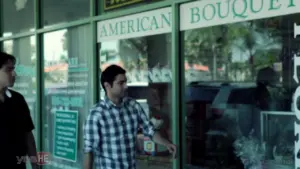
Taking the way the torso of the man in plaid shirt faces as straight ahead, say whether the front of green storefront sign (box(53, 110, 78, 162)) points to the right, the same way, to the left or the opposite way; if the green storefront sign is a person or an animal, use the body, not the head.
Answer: to the right

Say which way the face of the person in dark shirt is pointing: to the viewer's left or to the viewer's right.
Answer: to the viewer's right

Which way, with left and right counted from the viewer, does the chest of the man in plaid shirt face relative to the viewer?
facing the viewer and to the right of the viewer

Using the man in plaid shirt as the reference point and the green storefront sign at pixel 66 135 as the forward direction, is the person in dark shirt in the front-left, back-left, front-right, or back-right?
front-left

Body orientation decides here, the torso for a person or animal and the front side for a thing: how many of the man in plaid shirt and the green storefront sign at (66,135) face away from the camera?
0

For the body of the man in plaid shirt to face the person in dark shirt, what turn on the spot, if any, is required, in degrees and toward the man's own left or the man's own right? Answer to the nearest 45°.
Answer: approximately 135° to the man's own right

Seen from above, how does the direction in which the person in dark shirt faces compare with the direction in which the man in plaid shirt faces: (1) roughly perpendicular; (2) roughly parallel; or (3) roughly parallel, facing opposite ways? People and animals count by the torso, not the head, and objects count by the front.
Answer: roughly parallel

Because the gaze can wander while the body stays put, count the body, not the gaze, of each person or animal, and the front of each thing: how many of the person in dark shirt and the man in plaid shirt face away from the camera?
0

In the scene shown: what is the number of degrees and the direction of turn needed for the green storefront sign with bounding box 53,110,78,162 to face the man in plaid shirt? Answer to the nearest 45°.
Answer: approximately 45° to its left

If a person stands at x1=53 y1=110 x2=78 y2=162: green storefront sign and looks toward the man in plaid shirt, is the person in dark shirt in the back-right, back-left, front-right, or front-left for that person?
front-right

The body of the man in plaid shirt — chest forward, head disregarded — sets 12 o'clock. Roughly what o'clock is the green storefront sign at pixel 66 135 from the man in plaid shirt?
The green storefront sign is roughly at 7 o'clock from the man in plaid shirt.

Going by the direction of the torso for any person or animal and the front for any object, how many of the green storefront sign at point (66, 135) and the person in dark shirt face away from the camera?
0

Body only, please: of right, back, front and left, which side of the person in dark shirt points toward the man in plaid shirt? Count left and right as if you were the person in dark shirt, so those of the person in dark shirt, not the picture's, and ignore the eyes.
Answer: front

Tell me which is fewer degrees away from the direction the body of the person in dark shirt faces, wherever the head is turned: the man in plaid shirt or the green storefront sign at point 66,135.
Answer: the man in plaid shirt
